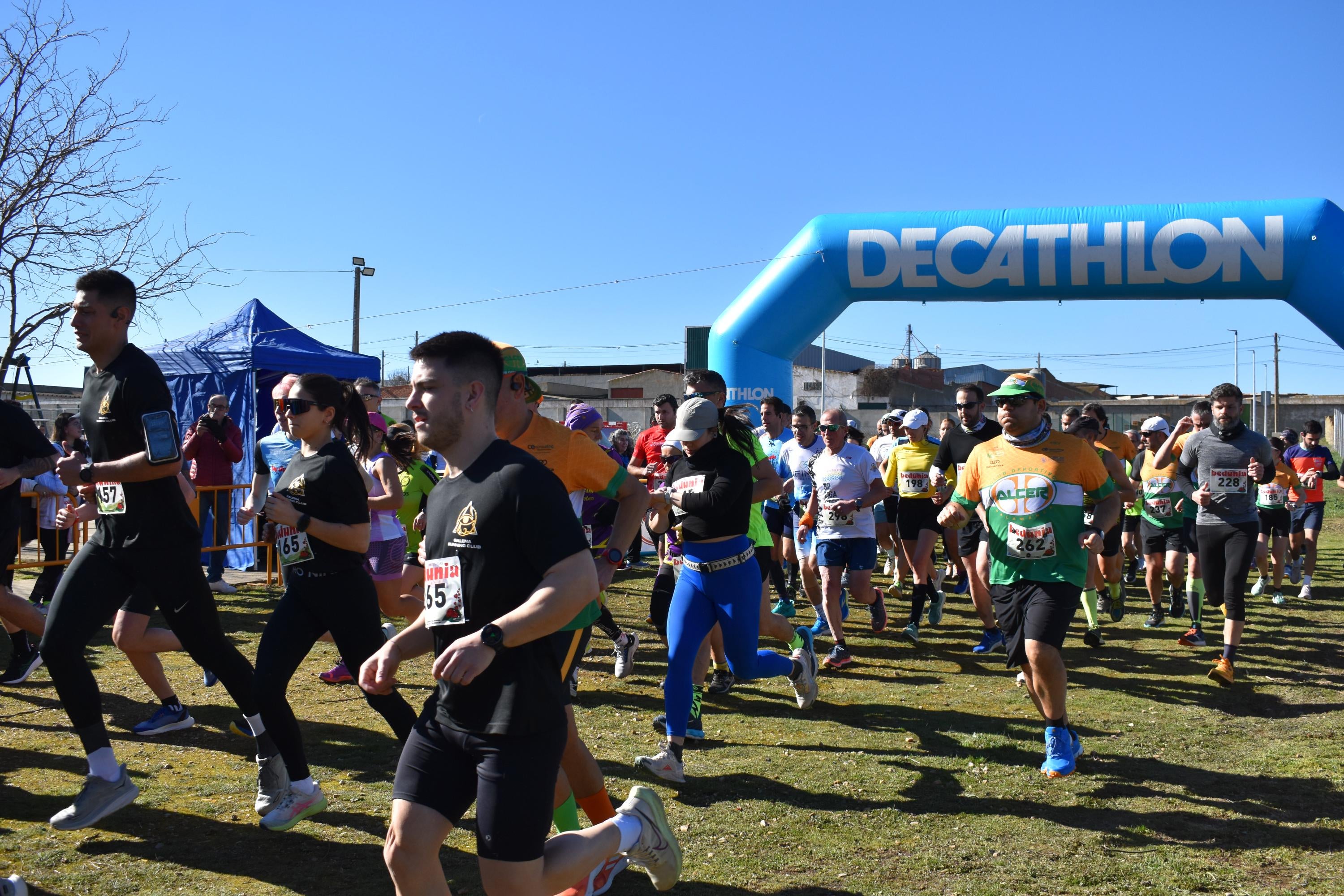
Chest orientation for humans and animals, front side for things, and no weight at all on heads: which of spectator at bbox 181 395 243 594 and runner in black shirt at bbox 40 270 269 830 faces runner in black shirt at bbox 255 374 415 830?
the spectator

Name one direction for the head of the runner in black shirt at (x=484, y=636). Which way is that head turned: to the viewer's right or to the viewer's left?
to the viewer's left

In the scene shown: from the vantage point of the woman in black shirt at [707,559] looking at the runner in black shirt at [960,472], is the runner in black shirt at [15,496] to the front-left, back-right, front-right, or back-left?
back-left

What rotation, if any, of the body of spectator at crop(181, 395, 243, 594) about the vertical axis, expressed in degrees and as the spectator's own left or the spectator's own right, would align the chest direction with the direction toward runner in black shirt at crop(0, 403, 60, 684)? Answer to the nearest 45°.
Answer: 0° — they already face them

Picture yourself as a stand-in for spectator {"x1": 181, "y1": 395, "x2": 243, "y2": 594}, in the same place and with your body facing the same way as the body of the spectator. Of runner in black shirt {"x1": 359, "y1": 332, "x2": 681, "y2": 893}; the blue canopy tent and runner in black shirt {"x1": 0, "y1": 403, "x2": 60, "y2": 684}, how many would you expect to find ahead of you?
2

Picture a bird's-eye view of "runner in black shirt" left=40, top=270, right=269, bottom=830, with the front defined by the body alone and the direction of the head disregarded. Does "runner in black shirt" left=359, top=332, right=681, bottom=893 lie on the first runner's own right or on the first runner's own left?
on the first runner's own left

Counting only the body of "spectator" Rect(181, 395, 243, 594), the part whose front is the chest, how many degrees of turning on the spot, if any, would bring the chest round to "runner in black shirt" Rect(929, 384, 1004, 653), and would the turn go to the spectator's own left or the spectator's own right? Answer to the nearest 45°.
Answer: approximately 45° to the spectator's own left

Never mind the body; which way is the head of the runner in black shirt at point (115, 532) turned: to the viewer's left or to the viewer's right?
to the viewer's left

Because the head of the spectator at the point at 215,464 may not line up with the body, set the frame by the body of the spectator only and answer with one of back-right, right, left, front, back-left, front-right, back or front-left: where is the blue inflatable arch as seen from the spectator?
left

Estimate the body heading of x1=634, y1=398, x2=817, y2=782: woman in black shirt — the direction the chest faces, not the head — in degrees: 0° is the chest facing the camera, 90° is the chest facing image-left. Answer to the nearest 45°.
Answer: approximately 45°

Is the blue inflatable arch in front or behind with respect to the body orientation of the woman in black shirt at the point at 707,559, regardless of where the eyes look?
behind
